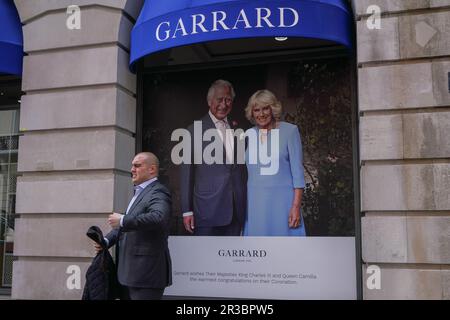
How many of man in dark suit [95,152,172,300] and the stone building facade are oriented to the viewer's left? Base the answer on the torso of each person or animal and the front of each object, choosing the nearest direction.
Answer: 1

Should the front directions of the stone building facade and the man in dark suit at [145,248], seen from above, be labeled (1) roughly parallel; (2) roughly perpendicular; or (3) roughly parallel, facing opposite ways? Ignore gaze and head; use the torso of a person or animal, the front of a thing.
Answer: roughly perpendicular

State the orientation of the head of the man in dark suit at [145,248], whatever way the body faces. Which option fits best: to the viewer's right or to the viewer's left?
to the viewer's left

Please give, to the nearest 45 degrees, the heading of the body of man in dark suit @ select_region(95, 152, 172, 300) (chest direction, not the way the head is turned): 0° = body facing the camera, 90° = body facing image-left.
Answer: approximately 90°

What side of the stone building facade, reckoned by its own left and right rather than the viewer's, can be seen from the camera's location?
front
